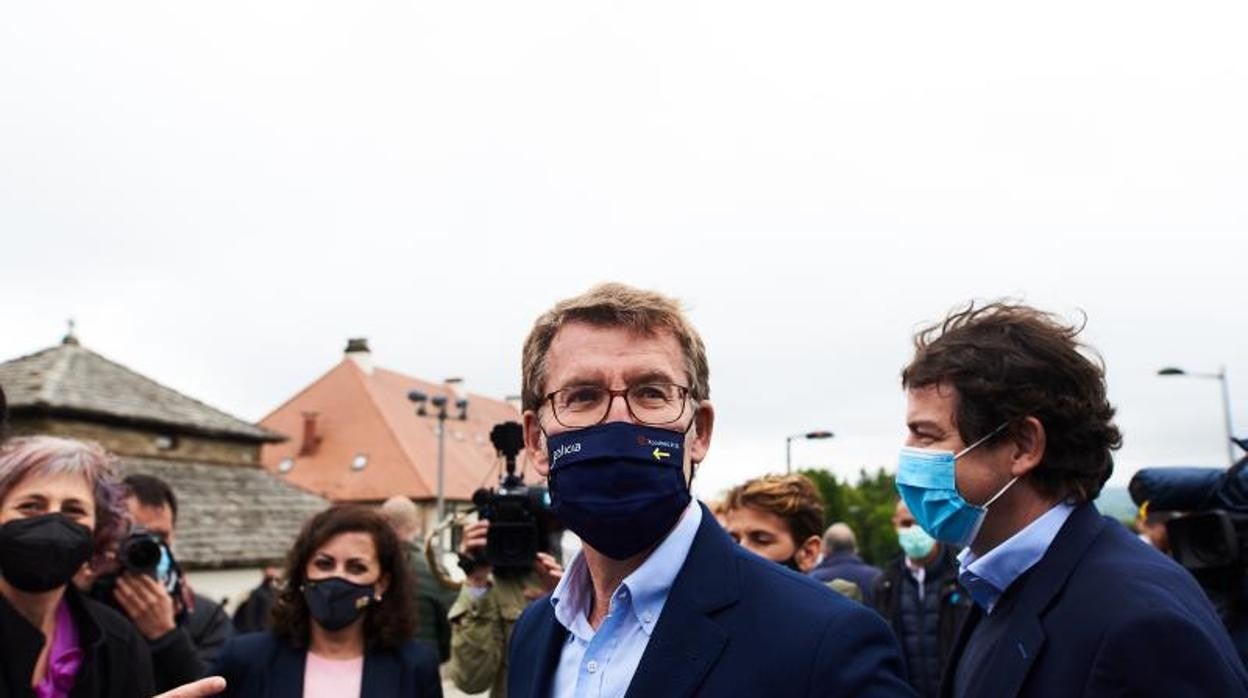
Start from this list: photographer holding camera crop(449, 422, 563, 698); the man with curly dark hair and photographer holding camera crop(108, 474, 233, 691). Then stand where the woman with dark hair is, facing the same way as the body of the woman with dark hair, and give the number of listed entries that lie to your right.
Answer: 1

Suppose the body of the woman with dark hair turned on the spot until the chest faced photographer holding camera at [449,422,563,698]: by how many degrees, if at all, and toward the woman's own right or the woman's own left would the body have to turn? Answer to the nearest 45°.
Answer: approximately 135° to the woman's own left

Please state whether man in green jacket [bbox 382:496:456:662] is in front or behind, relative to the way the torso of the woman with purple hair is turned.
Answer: behind

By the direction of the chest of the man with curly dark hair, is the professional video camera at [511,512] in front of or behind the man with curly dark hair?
in front

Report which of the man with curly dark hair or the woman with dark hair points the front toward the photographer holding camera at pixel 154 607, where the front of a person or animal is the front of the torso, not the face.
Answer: the man with curly dark hair

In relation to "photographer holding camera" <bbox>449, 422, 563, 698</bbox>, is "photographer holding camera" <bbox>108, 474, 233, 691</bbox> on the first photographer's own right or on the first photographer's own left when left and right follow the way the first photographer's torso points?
on the first photographer's own right

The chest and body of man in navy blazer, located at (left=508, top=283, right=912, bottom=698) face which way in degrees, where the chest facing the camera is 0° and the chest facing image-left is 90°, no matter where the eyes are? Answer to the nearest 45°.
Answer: approximately 45°

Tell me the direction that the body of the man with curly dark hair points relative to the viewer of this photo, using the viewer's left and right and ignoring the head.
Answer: facing to the left of the viewer

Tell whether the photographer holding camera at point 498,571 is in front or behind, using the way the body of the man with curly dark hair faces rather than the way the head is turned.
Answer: in front
